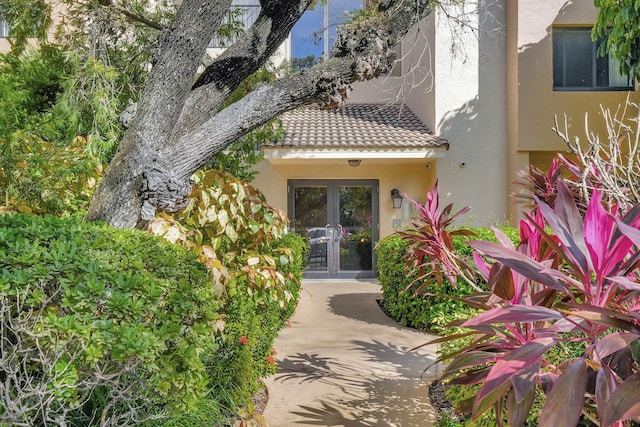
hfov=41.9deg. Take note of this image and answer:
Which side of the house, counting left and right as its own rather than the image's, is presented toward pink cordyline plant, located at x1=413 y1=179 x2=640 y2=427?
front

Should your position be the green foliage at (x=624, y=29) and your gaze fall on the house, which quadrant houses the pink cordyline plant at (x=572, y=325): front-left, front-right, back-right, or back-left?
back-left

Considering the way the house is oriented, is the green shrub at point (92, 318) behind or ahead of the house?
ahead

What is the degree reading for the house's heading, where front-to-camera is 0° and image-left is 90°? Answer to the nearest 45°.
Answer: approximately 0°

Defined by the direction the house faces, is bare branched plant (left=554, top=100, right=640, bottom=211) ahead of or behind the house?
ahead

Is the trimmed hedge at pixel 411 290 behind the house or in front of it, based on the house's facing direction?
in front
